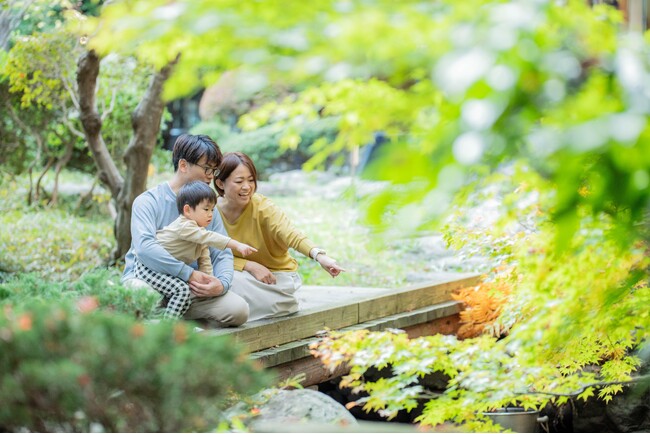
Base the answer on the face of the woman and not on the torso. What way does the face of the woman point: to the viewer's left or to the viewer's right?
to the viewer's right

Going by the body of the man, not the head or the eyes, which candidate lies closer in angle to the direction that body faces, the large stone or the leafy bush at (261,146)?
the large stone

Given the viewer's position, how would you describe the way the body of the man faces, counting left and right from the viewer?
facing the viewer and to the right of the viewer

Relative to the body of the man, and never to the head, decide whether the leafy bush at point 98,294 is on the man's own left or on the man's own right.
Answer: on the man's own right

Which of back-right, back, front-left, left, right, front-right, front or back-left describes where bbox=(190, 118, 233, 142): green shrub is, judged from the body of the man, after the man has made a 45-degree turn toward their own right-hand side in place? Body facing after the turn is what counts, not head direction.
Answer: back

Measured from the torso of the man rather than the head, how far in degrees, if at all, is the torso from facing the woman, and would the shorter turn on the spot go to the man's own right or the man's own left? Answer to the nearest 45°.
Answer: approximately 90° to the man's own left
